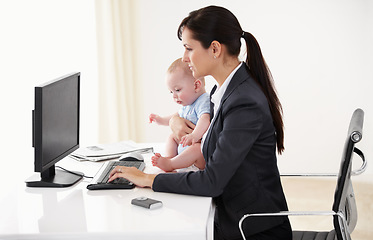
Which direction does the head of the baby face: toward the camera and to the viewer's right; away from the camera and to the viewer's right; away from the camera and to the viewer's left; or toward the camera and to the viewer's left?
toward the camera and to the viewer's left

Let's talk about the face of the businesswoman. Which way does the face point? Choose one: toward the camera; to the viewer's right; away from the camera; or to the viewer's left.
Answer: to the viewer's left

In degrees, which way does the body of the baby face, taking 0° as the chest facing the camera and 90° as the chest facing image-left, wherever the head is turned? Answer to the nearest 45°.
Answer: approximately 45°

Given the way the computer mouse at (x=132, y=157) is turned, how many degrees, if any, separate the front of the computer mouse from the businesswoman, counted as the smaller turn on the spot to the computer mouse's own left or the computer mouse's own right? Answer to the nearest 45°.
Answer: approximately 135° to the computer mouse's own left

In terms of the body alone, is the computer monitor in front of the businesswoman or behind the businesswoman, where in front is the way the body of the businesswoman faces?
in front

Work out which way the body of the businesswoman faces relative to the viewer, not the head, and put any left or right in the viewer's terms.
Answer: facing to the left of the viewer

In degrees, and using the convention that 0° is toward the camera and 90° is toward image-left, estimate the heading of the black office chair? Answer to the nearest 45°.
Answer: approximately 90°

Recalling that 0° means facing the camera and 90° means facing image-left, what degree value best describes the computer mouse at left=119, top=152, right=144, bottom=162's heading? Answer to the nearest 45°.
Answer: approximately 90°
